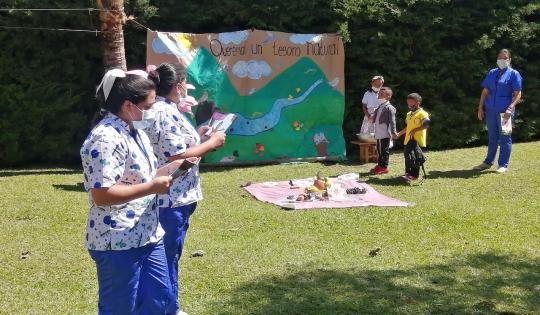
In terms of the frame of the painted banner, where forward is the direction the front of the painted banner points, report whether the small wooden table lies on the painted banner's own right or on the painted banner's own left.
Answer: on the painted banner's own left

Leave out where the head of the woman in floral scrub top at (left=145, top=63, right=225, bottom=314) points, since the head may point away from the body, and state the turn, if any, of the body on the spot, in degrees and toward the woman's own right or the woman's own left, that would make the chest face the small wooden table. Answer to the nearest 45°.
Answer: approximately 45° to the woman's own left

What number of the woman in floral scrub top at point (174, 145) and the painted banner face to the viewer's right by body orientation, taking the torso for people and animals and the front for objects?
1

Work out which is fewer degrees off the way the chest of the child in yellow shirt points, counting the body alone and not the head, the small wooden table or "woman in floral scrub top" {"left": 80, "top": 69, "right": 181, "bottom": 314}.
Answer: the woman in floral scrub top

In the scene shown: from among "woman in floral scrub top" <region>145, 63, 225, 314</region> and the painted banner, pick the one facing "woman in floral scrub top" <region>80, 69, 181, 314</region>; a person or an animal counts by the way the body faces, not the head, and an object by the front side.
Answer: the painted banner

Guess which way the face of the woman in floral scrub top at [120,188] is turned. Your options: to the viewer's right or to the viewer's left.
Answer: to the viewer's right

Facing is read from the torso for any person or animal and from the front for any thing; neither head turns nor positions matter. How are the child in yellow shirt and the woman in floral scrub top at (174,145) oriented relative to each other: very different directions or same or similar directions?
very different directions

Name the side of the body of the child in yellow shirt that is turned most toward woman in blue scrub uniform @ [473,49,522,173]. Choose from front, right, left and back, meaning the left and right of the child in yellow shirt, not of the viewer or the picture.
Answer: back

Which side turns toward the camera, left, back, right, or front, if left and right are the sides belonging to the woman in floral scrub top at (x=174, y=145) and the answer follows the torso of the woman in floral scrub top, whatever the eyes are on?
right

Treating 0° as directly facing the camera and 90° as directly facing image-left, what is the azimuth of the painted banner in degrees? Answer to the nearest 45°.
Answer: approximately 0°

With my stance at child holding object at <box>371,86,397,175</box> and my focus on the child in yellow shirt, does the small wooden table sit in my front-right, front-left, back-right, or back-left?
back-left

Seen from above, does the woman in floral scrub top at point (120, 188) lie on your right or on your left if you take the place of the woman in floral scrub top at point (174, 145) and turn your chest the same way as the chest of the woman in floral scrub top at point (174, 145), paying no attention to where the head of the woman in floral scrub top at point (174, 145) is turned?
on your right
